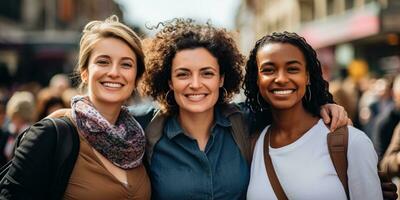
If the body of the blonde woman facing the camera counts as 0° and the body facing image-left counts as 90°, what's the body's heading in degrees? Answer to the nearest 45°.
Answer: approximately 315°

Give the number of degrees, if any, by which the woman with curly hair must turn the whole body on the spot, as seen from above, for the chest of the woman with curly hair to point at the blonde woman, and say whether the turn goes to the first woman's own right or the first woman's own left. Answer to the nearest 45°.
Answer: approximately 45° to the first woman's own right

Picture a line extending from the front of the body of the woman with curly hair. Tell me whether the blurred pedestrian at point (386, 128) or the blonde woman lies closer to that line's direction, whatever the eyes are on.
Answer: the blonde woman

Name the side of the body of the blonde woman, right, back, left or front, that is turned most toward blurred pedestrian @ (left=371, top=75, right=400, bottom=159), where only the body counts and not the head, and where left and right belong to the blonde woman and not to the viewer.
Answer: left

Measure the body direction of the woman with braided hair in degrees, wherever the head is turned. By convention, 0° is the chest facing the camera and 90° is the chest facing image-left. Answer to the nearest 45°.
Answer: approximately 45°

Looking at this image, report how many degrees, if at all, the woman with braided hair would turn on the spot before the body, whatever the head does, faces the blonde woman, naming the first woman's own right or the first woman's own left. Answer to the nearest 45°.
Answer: approximately 45° to the first woman's own right

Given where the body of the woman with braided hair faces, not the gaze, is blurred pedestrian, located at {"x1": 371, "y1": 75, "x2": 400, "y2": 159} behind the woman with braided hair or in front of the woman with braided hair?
behind

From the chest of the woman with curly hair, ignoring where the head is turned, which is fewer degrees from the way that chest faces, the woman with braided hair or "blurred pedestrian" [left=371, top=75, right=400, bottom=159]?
the woman with braided hair

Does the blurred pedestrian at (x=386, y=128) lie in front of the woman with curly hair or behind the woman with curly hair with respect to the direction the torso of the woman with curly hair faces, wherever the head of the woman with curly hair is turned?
behind

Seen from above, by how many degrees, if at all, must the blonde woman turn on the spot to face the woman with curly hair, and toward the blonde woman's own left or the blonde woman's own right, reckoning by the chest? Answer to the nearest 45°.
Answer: approximately 45° to the blonde woman's own left

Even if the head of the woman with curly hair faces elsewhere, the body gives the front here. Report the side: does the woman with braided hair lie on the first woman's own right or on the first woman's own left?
on the first woman's own left
